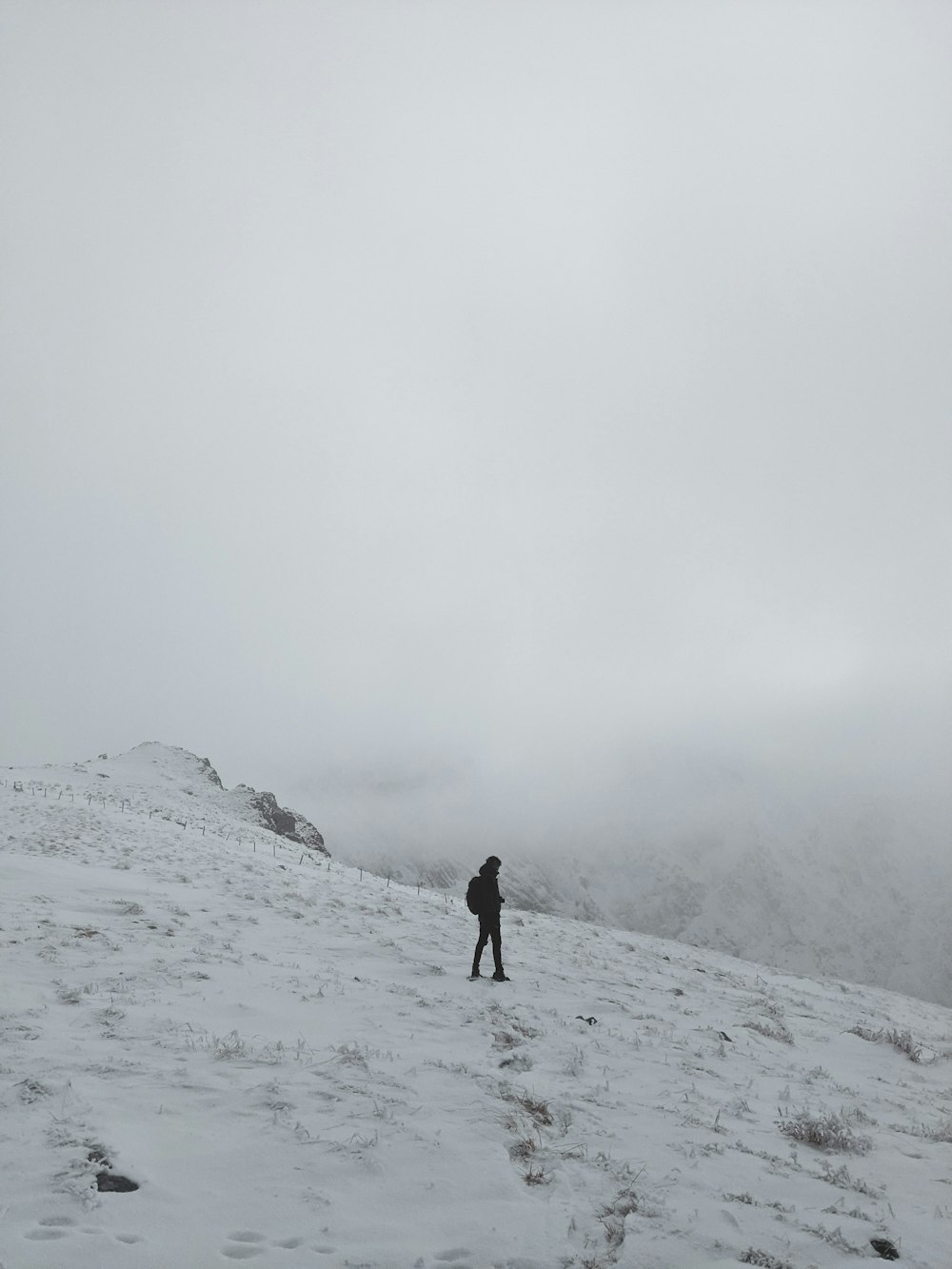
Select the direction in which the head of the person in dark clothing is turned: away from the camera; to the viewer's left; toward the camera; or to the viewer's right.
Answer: to the viewer's right

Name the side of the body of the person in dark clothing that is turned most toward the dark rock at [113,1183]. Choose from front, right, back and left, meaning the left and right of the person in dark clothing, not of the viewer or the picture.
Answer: right

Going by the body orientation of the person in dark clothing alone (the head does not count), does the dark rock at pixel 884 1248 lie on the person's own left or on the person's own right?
on the person's own right

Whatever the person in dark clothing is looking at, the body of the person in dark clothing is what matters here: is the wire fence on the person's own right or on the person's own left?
on the person's own left

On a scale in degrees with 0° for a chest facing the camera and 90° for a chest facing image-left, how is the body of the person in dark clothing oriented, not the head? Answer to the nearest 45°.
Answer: approximately 270°

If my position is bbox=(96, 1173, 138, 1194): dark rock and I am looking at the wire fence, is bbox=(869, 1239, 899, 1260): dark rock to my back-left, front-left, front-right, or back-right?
back-right
